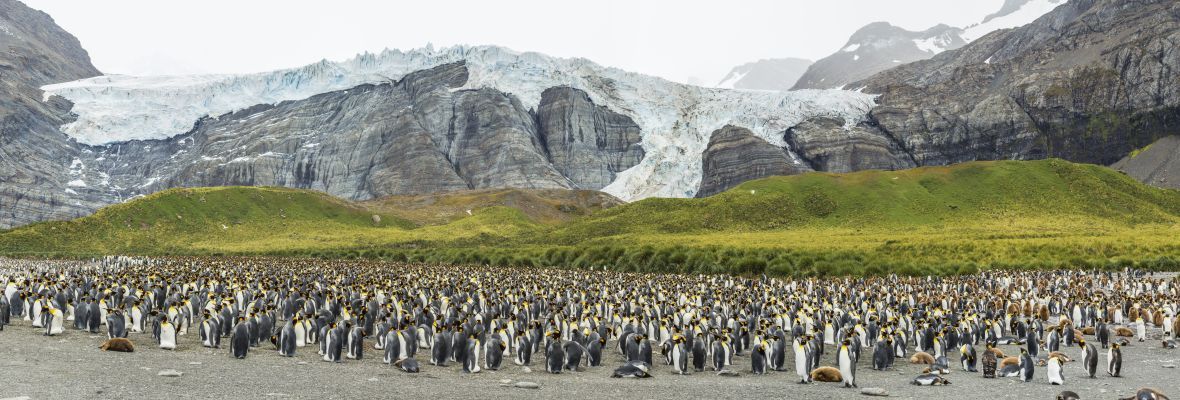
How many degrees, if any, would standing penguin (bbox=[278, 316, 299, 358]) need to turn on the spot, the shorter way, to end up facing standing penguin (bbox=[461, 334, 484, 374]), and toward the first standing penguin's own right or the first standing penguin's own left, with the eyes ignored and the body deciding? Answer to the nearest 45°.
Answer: approximately 90° to the first standing penguin's own right

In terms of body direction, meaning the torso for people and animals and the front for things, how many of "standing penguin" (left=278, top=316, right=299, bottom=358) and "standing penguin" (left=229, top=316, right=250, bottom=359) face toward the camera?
0

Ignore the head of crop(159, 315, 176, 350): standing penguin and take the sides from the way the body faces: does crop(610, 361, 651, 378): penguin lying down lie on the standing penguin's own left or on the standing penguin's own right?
on the standing penguin's own left

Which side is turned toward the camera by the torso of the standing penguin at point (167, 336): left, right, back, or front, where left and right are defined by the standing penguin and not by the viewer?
front

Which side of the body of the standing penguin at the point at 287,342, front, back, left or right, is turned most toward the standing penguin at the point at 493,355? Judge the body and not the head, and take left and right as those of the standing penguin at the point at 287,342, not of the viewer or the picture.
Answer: right

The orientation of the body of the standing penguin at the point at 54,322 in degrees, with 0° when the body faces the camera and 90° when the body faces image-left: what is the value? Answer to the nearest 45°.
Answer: approximately 315°

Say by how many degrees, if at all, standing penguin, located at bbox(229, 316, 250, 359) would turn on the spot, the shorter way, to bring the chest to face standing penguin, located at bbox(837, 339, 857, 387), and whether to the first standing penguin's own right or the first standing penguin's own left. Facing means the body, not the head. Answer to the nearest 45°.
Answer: approximately 135° to the first standing penguin's own right

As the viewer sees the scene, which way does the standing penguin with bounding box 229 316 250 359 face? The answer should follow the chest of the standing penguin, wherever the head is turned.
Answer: away from the camera

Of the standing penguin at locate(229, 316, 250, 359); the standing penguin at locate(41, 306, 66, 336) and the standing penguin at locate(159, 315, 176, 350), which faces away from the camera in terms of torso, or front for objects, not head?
the standing penguin at locate(229, 316, 250, 359)

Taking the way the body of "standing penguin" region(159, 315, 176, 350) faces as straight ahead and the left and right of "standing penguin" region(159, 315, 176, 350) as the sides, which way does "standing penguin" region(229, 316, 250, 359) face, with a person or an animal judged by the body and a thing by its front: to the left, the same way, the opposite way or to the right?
the opposite way
